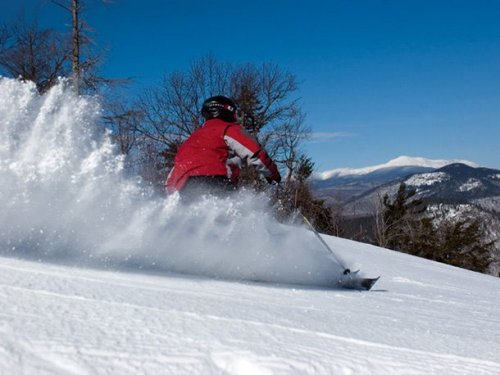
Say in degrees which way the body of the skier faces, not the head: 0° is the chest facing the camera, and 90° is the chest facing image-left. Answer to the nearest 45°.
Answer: approximately 225°

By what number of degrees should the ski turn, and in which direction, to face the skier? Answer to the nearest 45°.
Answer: approximately 180°

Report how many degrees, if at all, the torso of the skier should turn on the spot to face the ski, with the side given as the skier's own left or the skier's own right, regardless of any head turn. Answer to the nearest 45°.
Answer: approximately 45° to the skier's own right

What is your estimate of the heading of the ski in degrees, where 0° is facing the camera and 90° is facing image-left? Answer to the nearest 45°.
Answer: approximately 270°
